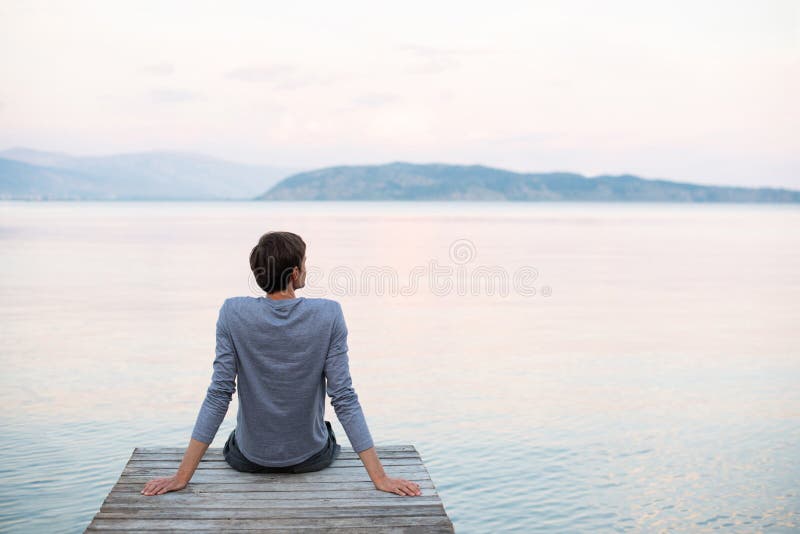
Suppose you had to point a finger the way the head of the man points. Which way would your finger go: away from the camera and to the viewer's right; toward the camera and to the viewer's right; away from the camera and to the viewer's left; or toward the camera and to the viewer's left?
away from the camera and to the viewer's right

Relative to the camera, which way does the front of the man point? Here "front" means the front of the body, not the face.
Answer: away from the camera
